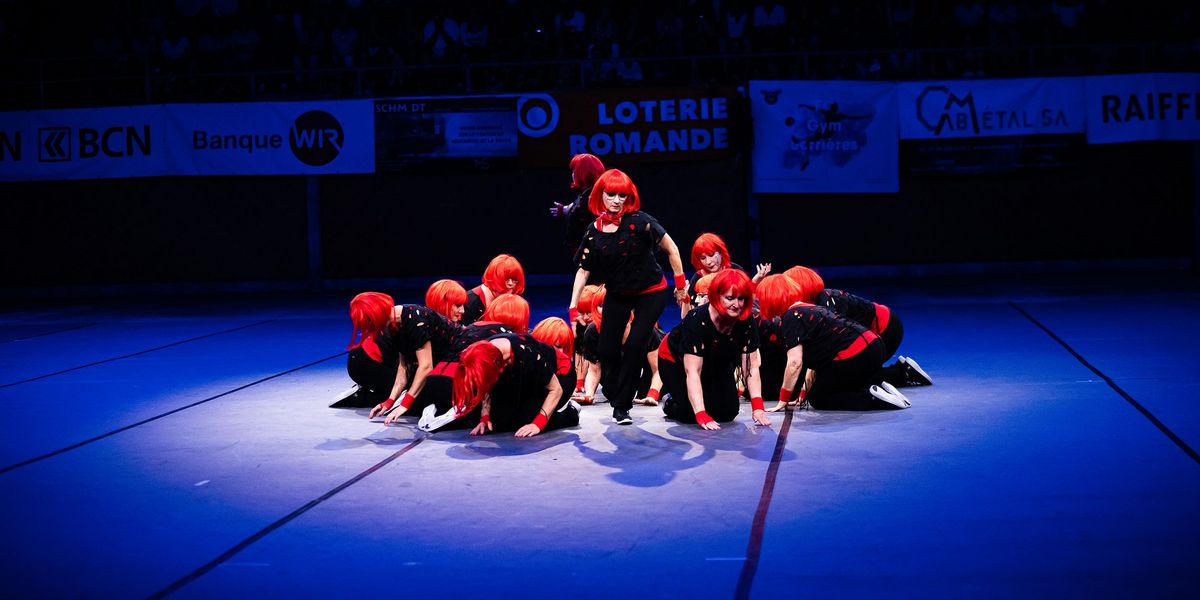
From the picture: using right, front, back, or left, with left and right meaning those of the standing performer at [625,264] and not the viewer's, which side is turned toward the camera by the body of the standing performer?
front

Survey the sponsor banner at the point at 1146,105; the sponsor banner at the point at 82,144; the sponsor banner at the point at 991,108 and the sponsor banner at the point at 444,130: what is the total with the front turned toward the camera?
4

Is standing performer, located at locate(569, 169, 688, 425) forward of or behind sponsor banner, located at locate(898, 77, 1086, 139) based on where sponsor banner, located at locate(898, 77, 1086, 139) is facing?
forward

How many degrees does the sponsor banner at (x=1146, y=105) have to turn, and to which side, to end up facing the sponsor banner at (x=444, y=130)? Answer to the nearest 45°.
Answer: approximately 90° to its right

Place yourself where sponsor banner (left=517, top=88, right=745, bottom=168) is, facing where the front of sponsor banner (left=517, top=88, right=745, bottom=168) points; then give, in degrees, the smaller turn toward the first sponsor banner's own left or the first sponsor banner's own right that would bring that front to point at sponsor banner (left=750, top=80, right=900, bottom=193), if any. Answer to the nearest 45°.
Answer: approximately 90° to the first sponsor banner's own left

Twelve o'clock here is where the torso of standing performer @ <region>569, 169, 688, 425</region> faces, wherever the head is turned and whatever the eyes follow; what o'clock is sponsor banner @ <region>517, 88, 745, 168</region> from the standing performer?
The sponsor banner is roughly at 6 o'clock from the standing performer.

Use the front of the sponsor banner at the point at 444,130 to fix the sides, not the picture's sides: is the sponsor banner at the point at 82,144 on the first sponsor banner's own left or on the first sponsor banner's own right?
on the first sponsor banner's own right

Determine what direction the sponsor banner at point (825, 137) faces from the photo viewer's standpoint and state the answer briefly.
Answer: facing the viewer

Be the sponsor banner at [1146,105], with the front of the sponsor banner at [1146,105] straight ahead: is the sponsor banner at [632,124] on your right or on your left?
on your right

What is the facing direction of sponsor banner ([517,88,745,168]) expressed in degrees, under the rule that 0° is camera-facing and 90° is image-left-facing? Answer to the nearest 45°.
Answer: approximately 0°
